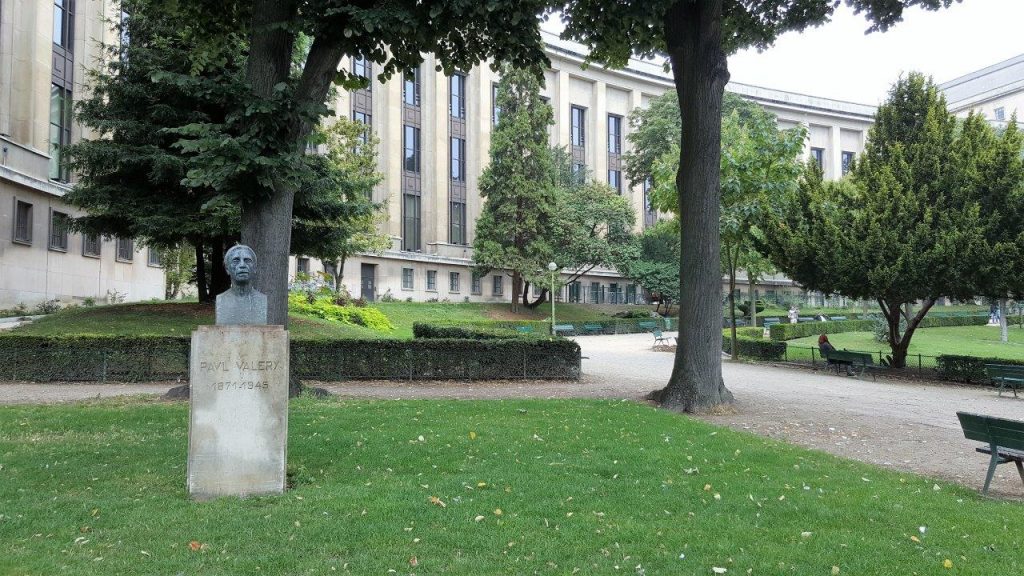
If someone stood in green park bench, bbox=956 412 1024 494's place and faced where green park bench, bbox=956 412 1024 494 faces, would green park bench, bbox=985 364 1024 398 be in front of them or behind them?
in front

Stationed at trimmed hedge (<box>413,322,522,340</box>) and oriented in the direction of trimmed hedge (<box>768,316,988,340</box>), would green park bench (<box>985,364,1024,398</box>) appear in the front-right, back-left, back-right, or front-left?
front-right

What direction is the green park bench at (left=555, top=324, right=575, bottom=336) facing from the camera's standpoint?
toward the camera

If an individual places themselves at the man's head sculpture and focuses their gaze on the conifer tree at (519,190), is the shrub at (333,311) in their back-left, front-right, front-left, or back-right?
front-left

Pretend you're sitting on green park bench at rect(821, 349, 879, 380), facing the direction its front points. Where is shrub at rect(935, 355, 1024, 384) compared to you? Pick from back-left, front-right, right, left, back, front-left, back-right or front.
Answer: back-left

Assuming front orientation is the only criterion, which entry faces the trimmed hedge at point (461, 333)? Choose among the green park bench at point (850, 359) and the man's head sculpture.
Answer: the green park bench

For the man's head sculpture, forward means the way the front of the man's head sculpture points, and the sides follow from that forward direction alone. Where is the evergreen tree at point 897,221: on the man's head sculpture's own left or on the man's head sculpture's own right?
on the man's head sculpture's own left

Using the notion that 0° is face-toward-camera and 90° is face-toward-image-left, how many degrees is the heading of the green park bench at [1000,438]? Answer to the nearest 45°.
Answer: approximately 225°

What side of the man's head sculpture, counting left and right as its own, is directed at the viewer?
front

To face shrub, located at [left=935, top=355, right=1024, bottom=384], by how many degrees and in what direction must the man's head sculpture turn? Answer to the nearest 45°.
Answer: approximately 90° to its left

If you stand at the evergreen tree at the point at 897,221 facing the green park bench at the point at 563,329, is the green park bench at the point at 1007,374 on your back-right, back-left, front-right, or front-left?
back-left

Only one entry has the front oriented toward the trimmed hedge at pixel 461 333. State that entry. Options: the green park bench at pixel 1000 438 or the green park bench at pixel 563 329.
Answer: the green park bench at pixel 563 329

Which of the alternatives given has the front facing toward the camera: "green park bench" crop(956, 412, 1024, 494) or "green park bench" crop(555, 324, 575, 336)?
"green park bench" crop(555, 324, 575, 336)
